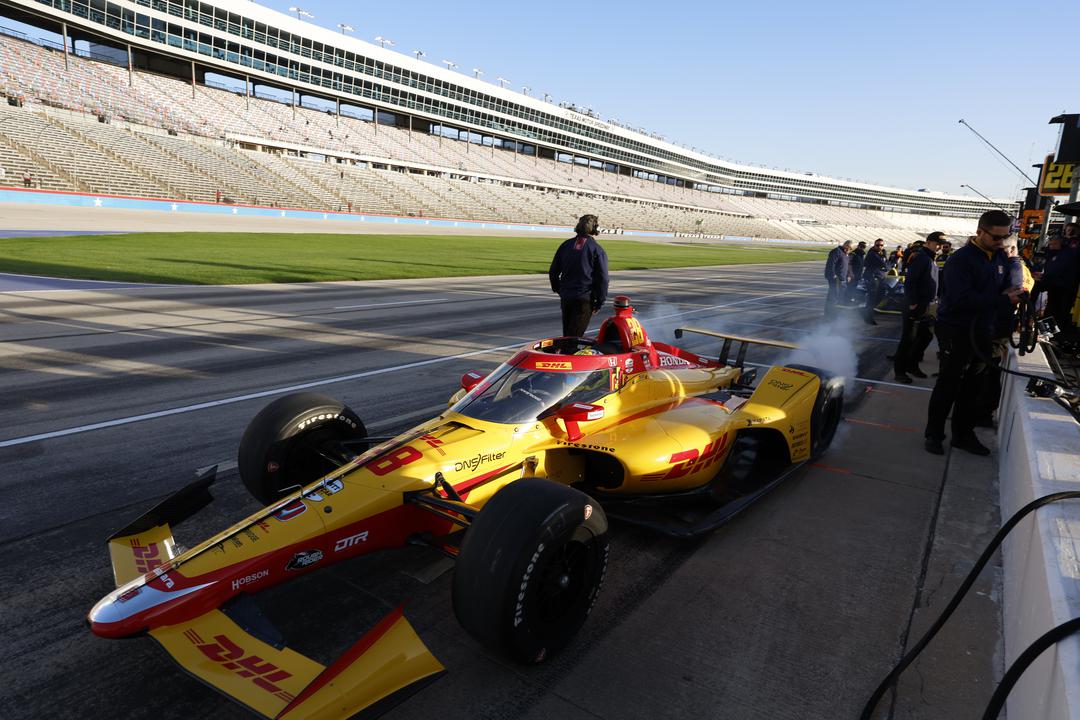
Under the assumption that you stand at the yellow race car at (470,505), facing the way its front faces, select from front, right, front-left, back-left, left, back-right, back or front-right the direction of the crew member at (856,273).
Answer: back

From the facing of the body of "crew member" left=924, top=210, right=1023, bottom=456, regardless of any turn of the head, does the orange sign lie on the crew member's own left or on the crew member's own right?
on the crew member's own left

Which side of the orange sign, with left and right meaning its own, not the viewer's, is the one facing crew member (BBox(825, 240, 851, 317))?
front

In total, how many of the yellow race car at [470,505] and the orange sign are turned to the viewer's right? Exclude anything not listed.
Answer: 0
